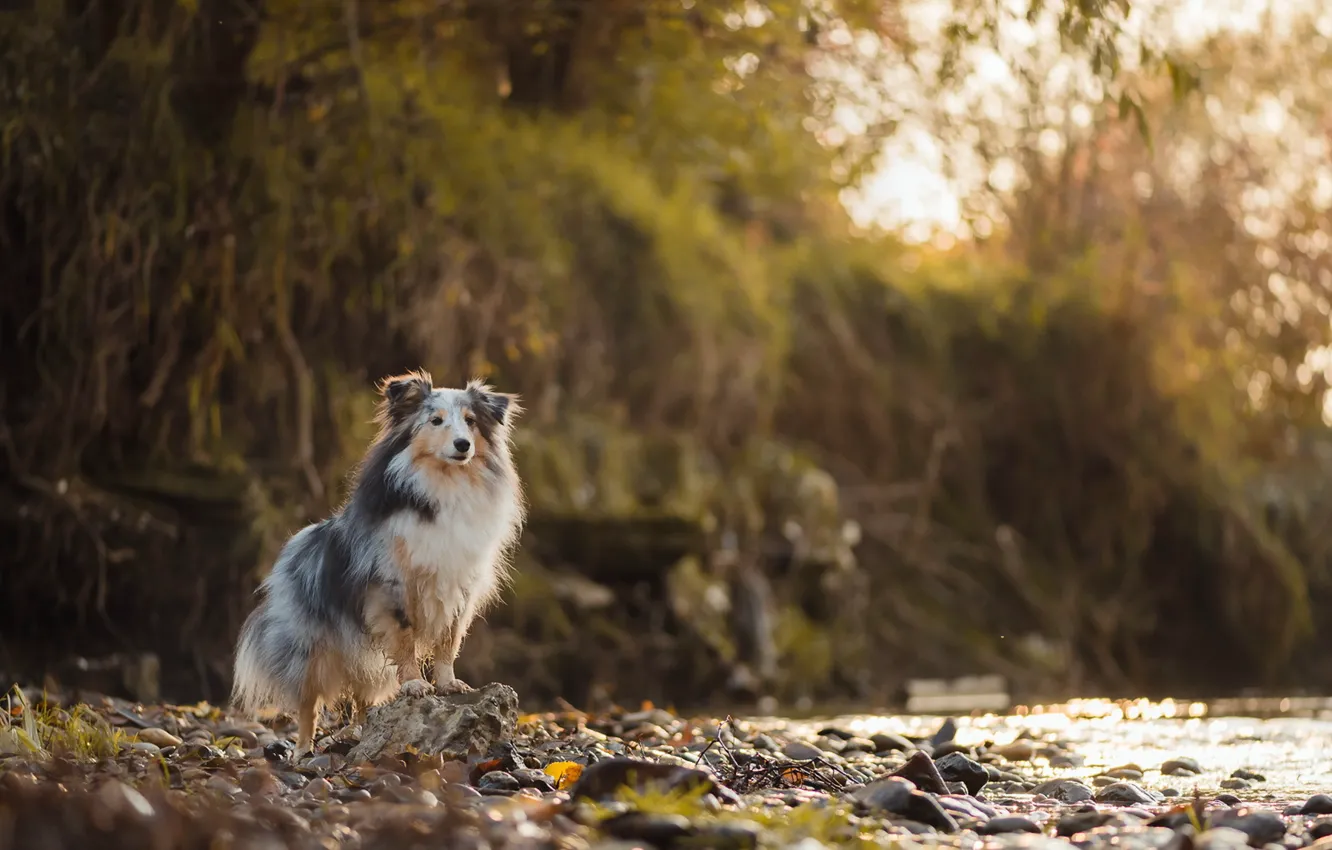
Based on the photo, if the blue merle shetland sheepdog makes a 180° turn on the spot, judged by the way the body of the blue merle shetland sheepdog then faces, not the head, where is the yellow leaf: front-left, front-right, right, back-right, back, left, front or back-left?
back

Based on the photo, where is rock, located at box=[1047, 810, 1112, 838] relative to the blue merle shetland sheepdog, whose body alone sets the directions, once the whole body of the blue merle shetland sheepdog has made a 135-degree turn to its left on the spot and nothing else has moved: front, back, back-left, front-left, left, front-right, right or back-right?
back-right

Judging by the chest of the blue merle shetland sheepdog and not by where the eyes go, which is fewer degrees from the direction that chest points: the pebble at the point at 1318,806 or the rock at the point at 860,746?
the pebble

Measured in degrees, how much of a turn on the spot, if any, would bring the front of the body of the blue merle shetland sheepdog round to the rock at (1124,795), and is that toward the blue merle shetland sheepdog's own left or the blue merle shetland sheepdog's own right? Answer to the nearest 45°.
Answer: approximately 45° to the blue merle shetland sheepdog's own left

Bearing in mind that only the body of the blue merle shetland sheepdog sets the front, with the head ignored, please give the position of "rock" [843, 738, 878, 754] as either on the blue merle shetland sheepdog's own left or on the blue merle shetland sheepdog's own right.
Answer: on the blue merle shetland sheepdog's own left

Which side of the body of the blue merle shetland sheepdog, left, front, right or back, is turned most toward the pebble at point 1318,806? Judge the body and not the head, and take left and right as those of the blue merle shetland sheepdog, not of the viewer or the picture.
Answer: front

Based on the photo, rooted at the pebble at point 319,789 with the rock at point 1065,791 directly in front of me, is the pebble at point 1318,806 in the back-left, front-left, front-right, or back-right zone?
front-right

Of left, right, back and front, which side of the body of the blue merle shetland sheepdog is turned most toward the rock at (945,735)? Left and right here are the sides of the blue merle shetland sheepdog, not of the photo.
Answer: left

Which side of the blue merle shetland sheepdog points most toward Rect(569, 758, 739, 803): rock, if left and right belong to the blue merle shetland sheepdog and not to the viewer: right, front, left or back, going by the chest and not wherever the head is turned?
front

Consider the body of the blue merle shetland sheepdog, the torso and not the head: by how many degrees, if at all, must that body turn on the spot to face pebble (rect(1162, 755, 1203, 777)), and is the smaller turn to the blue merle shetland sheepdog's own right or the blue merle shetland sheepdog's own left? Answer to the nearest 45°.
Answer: approximately 45° to the blue merle shetland sheepdog's own left

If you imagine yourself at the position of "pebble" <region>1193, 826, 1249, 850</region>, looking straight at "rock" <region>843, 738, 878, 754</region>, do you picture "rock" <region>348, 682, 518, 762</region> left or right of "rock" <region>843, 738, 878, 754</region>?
left
